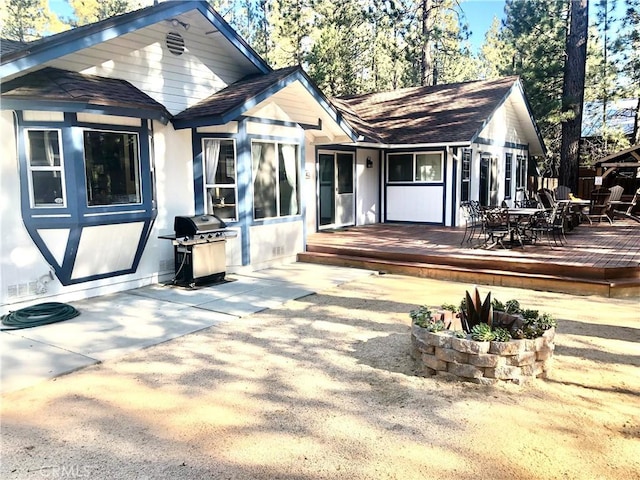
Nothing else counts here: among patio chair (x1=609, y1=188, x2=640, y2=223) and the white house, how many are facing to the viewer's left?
1

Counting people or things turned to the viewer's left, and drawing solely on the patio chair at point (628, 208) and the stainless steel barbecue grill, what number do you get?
1

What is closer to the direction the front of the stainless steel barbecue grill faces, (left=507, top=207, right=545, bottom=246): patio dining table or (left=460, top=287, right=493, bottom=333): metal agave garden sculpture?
the metal agave garden sculpture

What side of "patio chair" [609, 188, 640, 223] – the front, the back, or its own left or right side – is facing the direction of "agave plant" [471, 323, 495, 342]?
left

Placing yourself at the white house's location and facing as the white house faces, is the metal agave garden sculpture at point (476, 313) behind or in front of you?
in front

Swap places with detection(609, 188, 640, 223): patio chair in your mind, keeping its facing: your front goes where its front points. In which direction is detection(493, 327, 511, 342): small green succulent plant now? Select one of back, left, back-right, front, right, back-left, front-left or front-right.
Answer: left

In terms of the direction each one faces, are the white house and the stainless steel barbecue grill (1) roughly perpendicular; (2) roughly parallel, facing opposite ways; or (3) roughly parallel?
roughly parallel

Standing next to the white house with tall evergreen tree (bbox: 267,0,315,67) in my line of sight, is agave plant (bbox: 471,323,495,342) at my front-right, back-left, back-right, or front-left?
back-right

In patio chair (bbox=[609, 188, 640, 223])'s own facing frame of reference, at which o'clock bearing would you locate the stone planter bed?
The stone planter bed is roughly at 9 o'clock from the patio chair.

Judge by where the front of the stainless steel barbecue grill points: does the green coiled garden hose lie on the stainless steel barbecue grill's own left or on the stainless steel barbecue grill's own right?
on the stainless steel barbecue grill's own right

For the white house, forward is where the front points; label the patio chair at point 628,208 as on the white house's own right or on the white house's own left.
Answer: on the white house's own left

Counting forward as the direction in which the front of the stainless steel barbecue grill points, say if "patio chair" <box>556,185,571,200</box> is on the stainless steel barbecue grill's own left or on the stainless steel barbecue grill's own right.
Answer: on the stainless steel barbecue grill's own left

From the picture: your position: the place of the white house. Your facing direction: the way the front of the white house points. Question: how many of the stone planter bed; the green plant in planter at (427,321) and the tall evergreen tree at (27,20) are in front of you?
2

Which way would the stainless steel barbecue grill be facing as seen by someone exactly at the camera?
facing the viewer and to the right of the viewer

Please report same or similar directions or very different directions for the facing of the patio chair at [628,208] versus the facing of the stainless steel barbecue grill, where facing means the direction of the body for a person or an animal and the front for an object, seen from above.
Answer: very different directions

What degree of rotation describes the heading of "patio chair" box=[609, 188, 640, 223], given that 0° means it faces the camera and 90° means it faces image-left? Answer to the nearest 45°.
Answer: approximately 90°

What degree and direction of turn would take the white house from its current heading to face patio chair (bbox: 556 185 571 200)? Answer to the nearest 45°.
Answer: approximately 90° to its left
